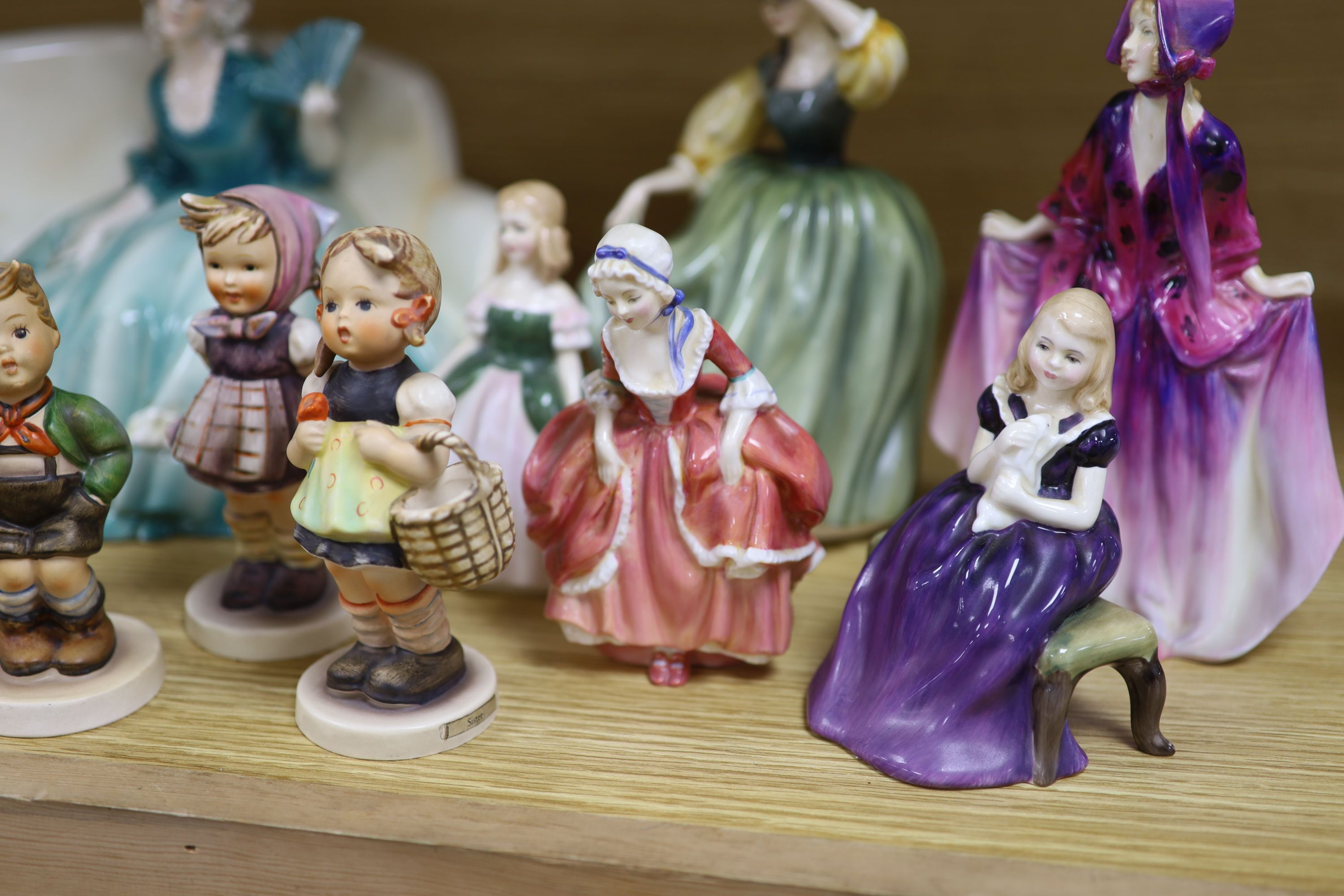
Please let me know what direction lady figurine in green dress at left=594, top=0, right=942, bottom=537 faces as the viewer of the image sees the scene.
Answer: facing the viewer

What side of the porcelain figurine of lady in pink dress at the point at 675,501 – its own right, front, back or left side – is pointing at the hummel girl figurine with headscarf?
right

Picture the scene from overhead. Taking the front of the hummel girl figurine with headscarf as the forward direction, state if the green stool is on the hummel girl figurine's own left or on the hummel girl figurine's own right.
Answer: on the hummel girl figurine's own left

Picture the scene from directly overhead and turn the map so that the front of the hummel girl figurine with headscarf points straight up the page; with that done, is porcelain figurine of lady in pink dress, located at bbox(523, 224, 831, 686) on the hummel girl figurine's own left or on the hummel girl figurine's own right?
on the hummel girl figurine's own left

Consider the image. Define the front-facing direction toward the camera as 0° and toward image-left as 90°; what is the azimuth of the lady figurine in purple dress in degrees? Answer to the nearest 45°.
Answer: approximately 45°

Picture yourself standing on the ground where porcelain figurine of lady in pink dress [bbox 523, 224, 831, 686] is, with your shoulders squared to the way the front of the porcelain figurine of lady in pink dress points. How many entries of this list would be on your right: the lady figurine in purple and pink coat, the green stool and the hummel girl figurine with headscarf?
1

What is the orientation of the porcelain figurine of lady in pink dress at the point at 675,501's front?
toward the camera

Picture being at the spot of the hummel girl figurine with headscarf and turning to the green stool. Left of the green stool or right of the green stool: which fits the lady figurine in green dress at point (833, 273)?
left

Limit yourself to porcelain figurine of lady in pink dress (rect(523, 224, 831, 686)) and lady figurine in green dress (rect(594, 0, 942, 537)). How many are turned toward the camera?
2

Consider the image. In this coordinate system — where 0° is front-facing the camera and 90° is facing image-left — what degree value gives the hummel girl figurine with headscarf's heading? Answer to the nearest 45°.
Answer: approximately 45°
